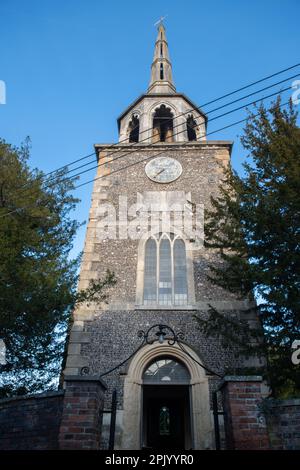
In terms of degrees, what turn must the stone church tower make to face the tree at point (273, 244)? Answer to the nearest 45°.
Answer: approximately 45° to its left

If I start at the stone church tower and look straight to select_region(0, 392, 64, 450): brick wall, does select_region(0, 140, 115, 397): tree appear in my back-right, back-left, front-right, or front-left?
front-right

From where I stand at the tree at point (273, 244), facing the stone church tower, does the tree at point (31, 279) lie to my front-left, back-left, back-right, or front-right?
front-left

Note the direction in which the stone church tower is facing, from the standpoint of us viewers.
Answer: facing the viewer

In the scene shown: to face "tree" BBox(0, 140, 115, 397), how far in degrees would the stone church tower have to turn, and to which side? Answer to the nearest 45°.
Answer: approximately 45° to its right

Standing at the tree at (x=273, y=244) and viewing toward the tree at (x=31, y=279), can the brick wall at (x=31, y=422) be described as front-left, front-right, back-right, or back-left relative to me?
front-left
